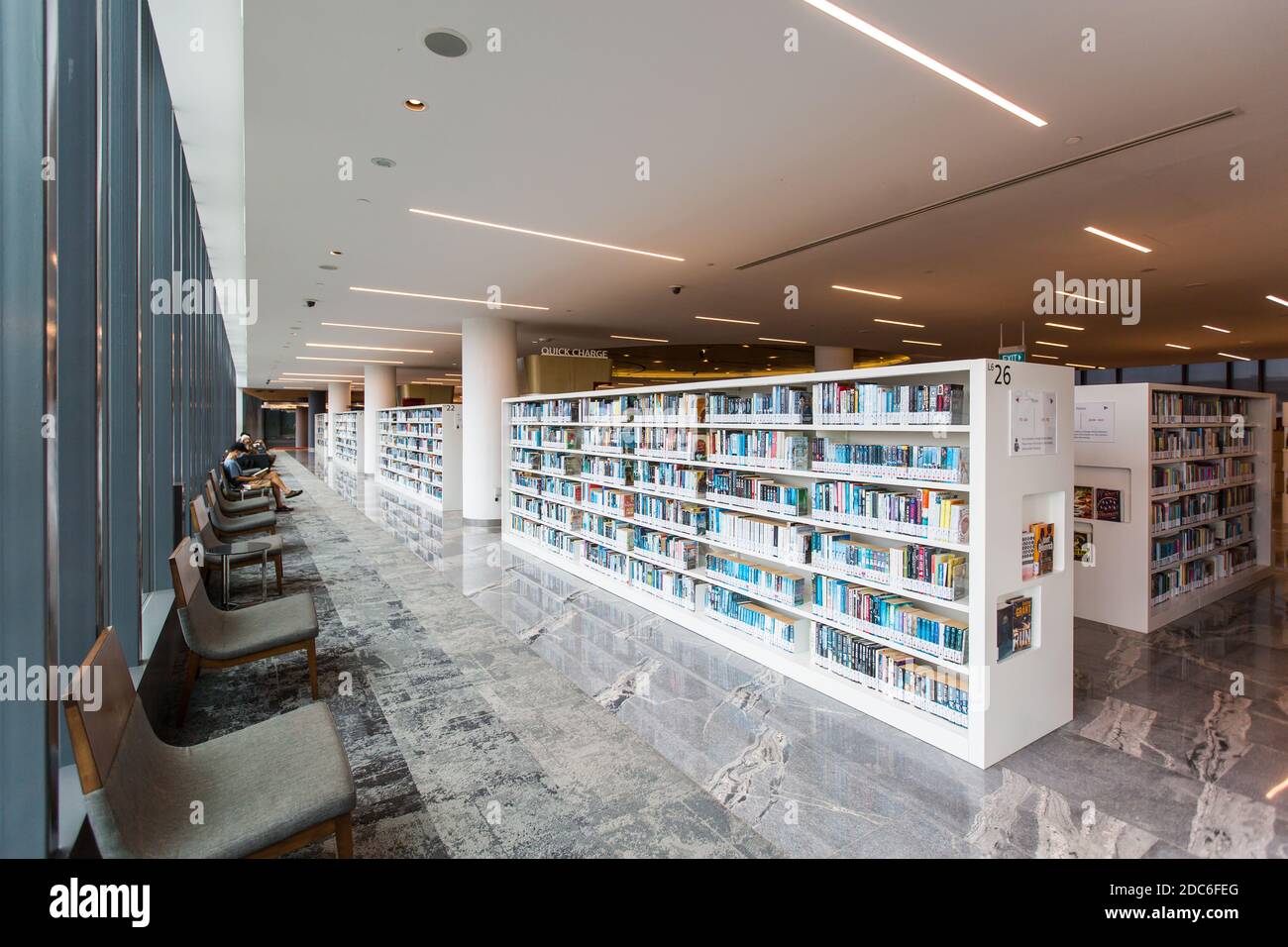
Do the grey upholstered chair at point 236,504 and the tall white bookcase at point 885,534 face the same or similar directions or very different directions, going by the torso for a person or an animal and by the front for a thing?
very different directions

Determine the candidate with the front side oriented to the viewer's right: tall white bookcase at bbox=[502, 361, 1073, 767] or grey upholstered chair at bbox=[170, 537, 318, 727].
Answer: the grey upholstered chair

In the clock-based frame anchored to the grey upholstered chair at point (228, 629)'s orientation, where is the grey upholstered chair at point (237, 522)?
the grey upholstered chair at point (237, 522) is roughly at 9 o'clock from the grey upholstered chair at point (228, 629).

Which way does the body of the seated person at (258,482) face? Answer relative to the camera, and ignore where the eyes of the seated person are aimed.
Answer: to the viewer's right

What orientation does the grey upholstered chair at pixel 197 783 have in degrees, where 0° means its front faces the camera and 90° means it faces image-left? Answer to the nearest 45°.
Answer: approximately 270°

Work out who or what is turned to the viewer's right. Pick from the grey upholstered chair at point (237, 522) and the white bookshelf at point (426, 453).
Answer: the grey upholstered chair

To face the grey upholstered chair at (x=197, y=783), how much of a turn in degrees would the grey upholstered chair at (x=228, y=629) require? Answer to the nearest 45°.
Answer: approximately 90° to its right

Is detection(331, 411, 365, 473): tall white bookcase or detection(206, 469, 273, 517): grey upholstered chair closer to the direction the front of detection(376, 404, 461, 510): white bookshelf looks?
the grey upholstered chair
